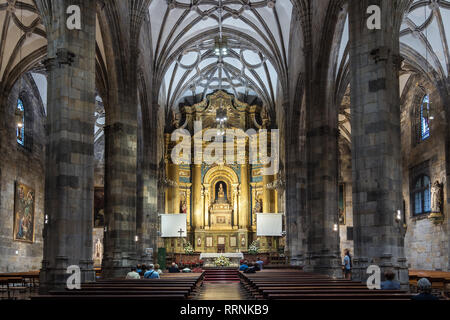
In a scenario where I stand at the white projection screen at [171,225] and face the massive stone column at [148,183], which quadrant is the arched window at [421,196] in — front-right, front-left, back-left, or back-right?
front-left

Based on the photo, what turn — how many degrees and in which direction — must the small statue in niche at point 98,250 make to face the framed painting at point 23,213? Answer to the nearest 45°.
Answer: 0° — it already faces it

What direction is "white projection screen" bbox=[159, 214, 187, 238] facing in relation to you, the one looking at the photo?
facing the viewer

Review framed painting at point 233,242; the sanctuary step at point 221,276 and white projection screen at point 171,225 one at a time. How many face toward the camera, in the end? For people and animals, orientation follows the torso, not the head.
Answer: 3

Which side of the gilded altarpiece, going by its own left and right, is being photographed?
front

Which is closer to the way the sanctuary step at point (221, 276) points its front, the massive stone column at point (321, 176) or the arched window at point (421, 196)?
the massive stone column

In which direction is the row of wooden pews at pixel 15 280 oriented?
away from the camera

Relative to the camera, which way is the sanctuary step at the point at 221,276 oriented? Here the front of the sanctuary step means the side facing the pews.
toward the camera

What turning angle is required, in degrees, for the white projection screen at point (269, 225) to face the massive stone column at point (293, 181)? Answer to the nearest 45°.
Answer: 0° — it already faces it

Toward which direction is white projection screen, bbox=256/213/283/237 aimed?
toward the camera

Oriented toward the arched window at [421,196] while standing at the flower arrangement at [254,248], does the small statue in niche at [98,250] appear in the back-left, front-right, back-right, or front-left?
back-right

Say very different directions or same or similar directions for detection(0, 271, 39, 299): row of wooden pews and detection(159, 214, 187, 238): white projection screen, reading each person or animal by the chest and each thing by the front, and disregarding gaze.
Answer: very different directions
